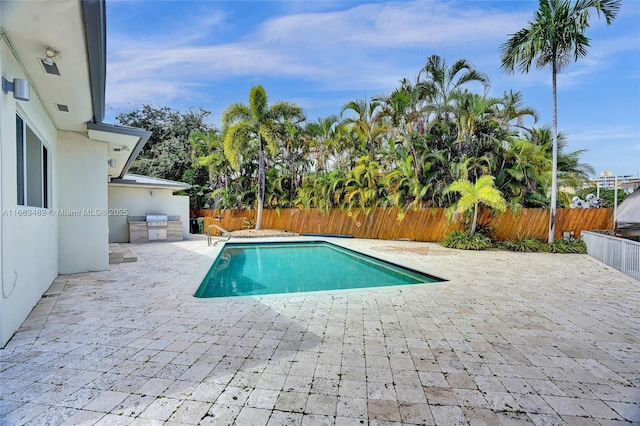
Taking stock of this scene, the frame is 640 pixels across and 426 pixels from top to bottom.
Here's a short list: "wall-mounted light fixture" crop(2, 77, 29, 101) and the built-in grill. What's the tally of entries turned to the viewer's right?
1

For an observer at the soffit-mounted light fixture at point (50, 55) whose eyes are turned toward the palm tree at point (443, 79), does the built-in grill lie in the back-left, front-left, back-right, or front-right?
front-left

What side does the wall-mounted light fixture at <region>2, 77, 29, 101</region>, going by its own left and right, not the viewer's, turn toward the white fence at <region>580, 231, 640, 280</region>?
front

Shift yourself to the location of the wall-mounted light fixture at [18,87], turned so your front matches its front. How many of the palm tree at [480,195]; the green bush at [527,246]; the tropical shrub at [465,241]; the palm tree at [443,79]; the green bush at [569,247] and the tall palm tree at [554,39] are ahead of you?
6

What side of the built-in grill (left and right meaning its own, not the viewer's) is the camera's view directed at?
front

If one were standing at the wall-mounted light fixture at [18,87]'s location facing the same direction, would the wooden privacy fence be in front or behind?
in front

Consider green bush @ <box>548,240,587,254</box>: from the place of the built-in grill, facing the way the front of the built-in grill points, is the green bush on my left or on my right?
on my left

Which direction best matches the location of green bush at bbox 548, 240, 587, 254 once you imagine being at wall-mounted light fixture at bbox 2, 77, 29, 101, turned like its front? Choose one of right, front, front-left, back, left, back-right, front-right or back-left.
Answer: front

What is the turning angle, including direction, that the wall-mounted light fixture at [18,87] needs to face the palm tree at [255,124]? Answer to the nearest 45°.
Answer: approximately 45° to its left

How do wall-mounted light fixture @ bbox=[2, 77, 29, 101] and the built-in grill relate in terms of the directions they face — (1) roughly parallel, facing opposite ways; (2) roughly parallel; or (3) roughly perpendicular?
roughly perpendicular

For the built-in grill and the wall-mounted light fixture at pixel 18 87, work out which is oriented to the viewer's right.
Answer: the wall-mounted light fixture

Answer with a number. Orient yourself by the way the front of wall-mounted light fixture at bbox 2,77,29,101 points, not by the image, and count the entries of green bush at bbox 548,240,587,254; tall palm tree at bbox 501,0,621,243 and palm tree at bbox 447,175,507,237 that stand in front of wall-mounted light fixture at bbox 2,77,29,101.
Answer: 3

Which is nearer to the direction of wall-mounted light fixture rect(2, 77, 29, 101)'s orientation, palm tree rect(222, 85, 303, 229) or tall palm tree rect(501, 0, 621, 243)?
the tall palm tree

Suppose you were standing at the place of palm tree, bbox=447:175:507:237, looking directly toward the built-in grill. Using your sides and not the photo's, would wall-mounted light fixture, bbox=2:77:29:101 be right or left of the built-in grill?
left

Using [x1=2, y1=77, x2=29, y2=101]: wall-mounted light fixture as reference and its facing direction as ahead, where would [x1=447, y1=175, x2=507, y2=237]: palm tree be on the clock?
The palm tree is roughly at 12 o'clock from the wall-mounted light fixture.

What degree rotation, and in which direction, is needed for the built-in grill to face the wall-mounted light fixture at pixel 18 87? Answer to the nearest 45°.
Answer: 0° — it already faces it

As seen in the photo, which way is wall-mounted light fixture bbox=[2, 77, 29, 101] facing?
to the viewer's right

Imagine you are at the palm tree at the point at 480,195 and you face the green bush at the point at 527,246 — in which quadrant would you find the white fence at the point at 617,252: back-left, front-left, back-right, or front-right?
front-right
